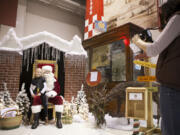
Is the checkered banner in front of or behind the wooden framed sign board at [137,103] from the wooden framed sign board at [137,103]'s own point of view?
behind

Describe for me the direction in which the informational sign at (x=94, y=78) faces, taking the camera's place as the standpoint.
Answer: facing the viewer

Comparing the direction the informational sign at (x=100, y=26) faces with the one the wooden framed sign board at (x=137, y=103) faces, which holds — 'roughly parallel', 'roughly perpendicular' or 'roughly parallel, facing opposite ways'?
roughly parallel

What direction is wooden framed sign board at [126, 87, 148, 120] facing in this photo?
toward the camera

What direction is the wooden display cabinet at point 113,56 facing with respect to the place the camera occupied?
facing the viewer and to the left of the viewer

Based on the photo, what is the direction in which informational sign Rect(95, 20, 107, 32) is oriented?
toward the camera

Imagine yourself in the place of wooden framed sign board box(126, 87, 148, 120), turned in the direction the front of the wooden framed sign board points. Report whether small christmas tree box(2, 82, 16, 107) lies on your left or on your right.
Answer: on your right

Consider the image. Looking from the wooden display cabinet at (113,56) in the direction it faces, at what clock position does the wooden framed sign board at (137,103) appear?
the wooden framed sign board at (137,103) is roughly at 10 o'clock from the wooden display cabinet at (113,56).

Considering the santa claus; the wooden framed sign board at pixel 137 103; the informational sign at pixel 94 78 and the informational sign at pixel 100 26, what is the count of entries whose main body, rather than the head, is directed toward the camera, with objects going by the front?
4

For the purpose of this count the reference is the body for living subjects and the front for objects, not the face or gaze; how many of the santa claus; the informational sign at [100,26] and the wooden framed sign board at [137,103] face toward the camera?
3

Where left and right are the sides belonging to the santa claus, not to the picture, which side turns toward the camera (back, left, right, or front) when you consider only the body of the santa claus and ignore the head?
front

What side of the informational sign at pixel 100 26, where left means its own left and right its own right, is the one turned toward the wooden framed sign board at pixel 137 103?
front
